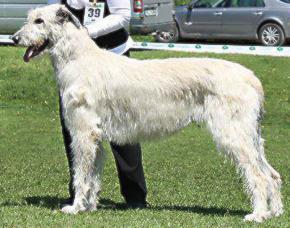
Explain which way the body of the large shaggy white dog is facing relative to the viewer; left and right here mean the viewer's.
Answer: facing to the left of the viewer

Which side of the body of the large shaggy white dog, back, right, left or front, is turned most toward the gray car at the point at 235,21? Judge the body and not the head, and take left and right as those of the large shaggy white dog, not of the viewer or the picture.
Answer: right

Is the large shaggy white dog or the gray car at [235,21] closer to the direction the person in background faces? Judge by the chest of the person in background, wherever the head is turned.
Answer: the large shaggy white dog

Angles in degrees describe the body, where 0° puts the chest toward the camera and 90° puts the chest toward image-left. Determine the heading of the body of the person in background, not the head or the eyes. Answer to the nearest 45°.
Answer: approximately 45°
